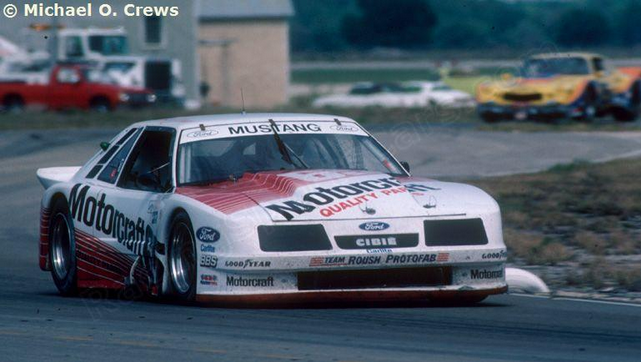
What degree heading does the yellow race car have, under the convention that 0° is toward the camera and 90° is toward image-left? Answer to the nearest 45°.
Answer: approximately 45°

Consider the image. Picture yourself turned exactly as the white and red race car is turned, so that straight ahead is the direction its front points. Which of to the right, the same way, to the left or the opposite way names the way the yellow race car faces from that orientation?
to the right

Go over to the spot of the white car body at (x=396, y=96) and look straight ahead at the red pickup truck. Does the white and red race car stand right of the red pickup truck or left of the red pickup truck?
left

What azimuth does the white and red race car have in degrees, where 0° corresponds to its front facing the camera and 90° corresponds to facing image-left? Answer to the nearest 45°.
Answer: approximately 315°

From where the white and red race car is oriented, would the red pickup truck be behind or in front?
behind
